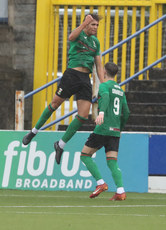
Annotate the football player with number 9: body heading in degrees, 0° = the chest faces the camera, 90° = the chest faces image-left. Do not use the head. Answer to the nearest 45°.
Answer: approximately 135°
